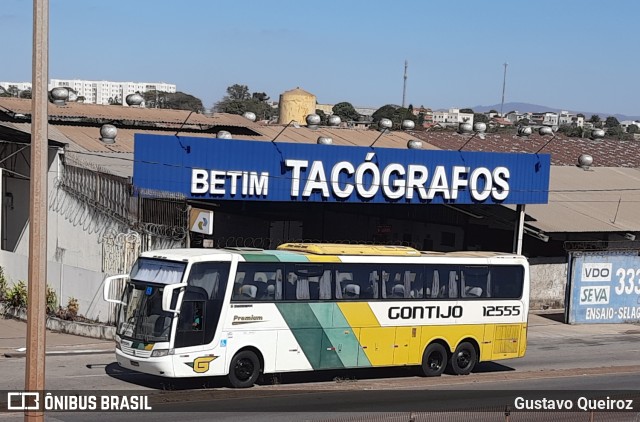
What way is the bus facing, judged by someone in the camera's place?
facing the viewer and to the left of the viewer

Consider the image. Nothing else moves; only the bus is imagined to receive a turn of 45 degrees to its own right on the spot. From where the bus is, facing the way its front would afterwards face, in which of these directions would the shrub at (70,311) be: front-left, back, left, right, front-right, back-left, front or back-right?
front-right

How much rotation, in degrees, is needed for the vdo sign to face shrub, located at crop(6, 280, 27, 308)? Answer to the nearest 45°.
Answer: approximately 45° to its right

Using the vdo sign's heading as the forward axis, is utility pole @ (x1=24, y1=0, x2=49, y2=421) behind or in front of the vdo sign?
in front

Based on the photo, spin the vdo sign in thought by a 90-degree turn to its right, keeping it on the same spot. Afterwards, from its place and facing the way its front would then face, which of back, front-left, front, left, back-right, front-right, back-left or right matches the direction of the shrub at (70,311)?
front-left

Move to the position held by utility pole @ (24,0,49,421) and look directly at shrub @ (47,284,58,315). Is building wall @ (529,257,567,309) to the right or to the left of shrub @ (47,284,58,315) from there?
right

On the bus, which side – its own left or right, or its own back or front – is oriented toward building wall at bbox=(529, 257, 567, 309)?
back

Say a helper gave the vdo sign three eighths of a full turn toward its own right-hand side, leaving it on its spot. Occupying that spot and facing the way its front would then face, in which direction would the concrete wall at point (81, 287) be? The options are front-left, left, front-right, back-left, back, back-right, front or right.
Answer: left

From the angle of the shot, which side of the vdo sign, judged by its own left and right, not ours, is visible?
front

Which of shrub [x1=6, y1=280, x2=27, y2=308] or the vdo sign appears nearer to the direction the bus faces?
the shrub

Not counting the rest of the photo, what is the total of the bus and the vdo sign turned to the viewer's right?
0
